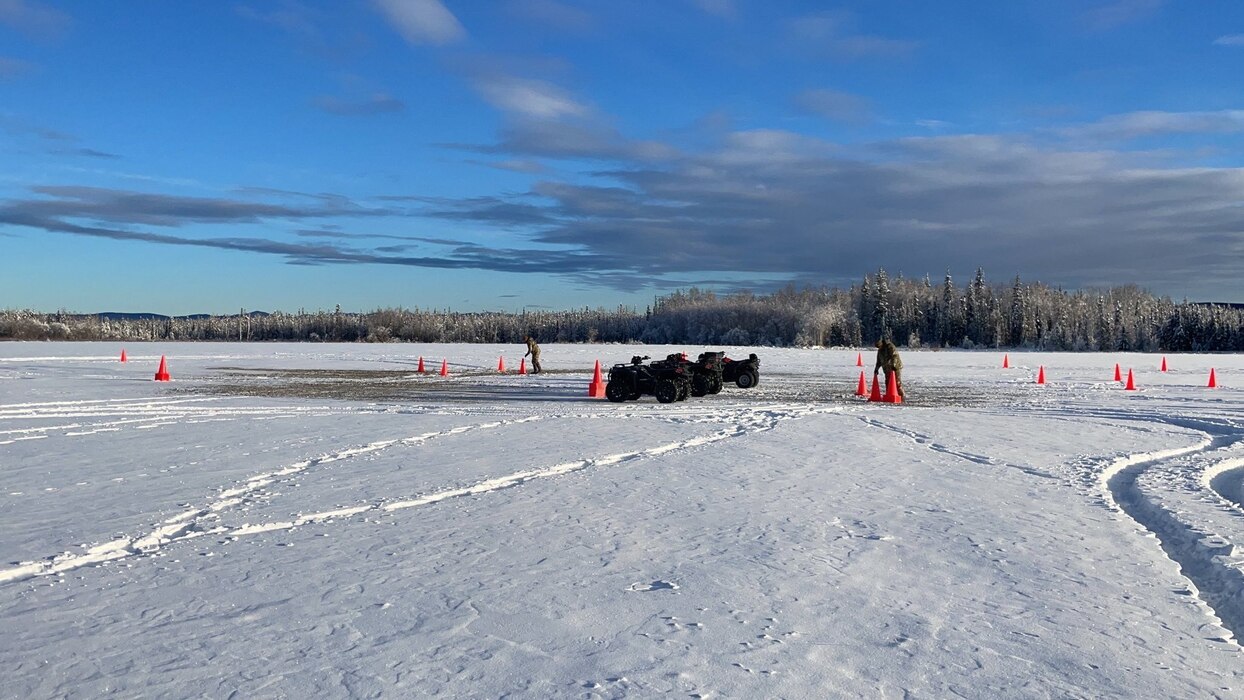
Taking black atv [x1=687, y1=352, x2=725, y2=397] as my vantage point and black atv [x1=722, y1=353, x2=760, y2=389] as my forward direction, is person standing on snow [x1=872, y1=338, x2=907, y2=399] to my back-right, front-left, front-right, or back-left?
front-right

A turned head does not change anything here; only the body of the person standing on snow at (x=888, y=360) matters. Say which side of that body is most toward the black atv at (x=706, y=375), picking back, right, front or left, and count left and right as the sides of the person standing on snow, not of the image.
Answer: front

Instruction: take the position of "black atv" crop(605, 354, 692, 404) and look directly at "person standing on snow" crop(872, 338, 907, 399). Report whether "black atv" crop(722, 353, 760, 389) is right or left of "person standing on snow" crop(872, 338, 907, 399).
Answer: left

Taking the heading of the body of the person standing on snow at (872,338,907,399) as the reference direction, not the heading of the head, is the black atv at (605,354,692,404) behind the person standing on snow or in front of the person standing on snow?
in front

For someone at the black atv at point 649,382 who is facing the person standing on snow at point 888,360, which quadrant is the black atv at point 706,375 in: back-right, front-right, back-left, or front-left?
front-left

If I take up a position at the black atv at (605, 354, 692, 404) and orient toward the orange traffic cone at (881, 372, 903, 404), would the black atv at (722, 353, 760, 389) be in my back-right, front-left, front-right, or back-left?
front-left

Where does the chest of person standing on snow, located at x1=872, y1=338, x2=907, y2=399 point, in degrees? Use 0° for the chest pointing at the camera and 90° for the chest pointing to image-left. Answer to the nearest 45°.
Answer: approximately 90°

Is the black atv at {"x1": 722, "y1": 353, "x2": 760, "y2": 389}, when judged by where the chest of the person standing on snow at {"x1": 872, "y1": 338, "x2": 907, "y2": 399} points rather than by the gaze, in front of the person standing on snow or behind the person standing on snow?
in front
